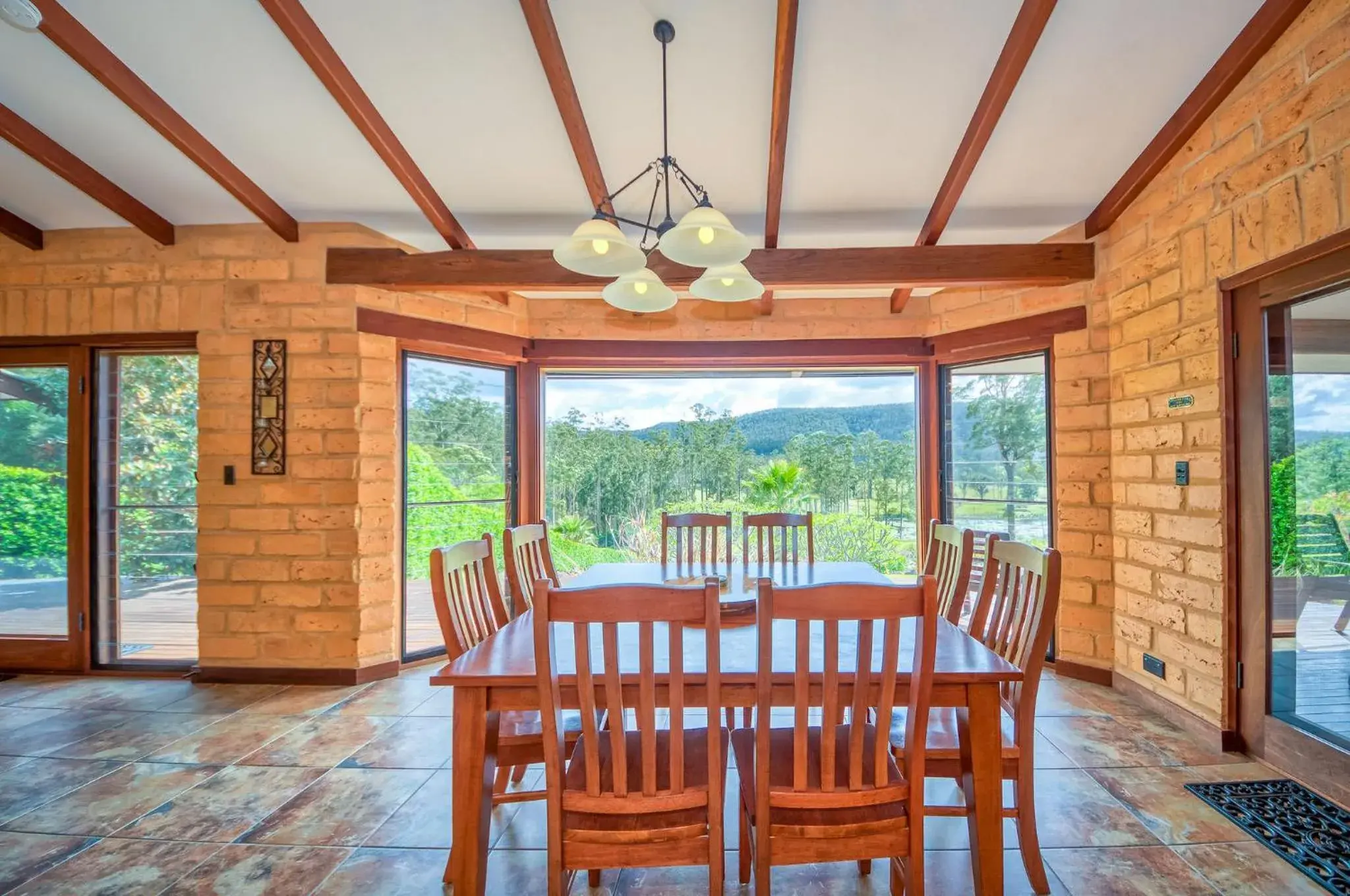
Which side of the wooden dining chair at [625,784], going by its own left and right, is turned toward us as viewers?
back

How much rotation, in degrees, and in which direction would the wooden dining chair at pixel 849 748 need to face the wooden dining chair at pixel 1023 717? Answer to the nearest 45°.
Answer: approximately 45° to its right

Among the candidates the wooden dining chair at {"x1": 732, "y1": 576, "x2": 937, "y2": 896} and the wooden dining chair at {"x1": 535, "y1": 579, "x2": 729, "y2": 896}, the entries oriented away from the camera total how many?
2

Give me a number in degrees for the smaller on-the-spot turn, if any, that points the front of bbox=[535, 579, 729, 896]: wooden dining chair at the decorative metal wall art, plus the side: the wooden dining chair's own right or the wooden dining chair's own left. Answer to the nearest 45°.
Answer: approximately 45° to the wooden dining chair's own left

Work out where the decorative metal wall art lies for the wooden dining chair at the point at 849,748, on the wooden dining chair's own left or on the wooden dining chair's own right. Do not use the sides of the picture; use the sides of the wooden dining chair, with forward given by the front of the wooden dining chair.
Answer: on the wooden dining chair's own left

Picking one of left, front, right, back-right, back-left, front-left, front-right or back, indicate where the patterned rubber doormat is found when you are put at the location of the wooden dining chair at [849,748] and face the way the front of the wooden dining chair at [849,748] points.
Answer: front-right

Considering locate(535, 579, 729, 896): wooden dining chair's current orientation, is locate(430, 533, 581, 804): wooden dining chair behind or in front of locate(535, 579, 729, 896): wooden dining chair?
in front

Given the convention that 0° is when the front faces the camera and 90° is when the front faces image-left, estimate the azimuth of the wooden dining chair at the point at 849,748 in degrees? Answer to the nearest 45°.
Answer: approximately 180°

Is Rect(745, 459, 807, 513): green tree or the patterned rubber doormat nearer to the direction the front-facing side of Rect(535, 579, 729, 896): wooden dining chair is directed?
the green tree

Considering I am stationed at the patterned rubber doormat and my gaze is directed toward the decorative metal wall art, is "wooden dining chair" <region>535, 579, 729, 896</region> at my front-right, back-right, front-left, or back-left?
front-left

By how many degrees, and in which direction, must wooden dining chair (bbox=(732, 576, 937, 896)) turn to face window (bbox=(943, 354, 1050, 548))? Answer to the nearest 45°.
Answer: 0° — it already faces it
